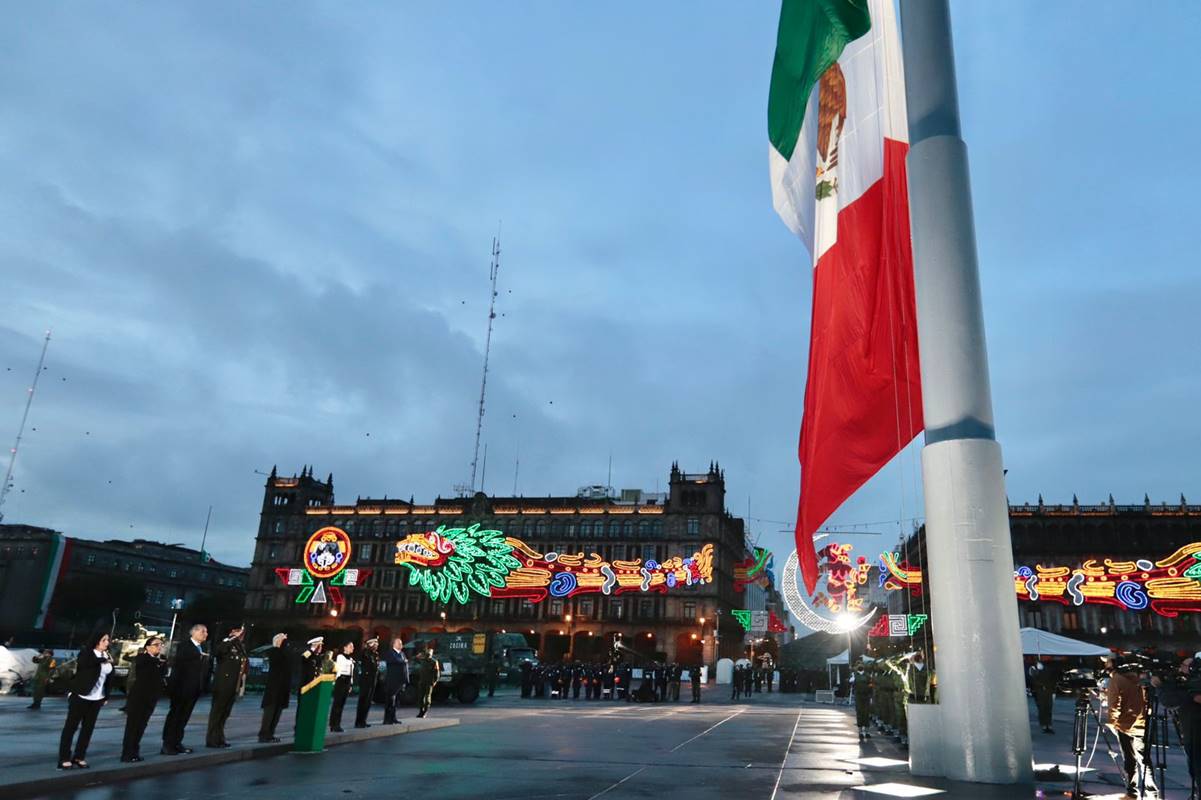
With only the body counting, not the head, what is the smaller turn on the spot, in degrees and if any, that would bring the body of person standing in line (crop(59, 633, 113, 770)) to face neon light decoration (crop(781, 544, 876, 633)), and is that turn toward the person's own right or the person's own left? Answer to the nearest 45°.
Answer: approximately 90° to the person's own left

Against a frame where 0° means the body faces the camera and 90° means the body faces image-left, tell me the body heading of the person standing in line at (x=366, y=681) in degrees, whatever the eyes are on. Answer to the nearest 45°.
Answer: approximately 315°

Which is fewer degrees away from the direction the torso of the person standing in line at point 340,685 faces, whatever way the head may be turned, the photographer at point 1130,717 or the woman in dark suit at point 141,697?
the photographer

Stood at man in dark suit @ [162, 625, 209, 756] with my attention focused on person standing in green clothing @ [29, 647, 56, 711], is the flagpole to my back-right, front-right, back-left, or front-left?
back-right

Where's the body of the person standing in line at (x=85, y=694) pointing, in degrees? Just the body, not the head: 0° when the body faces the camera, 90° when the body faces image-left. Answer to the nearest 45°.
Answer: approximately 315°

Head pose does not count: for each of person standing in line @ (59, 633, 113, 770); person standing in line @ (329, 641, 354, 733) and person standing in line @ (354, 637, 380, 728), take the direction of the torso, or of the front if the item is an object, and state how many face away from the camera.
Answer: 0

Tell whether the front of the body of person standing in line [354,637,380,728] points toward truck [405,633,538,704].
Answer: no

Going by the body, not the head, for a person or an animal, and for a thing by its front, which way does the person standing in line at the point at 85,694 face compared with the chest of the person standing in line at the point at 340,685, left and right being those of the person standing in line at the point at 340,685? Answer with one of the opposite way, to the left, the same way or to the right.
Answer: the same way

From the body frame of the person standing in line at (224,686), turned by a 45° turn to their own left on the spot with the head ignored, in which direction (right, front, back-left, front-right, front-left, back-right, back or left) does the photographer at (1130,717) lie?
front-right

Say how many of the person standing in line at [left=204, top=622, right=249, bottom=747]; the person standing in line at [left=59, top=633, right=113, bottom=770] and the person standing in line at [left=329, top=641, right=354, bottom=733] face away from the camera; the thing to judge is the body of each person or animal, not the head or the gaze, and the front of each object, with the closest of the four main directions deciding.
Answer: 0

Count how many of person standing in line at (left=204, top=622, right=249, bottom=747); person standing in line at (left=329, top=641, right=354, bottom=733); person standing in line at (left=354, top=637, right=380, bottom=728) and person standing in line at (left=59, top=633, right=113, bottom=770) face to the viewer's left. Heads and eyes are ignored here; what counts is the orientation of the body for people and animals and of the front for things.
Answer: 0

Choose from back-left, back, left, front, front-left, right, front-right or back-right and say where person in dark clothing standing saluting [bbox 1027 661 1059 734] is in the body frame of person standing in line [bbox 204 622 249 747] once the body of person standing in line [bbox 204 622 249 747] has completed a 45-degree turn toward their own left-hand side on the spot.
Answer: front

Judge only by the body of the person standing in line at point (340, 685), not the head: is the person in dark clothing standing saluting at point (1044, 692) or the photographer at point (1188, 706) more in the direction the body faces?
the photographer

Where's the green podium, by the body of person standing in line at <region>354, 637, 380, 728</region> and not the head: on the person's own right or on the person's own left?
on the person's own right

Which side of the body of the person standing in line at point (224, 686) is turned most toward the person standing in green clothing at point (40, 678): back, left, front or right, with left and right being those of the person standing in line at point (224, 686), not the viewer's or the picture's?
back

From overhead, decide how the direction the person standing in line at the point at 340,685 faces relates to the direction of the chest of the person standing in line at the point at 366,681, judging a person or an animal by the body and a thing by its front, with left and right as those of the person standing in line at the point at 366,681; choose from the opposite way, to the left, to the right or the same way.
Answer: the same way

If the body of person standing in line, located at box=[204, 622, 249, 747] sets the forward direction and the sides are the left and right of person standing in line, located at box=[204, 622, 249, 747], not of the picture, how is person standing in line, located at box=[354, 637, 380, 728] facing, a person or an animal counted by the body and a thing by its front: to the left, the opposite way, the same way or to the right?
the same way

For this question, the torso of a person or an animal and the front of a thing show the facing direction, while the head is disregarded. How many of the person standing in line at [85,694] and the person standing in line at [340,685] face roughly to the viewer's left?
0

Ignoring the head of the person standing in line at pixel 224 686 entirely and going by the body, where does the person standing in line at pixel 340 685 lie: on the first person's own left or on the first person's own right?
on the first person's own left

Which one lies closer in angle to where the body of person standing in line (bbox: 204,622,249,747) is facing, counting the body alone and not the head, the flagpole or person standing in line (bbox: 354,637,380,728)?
the flagpole
